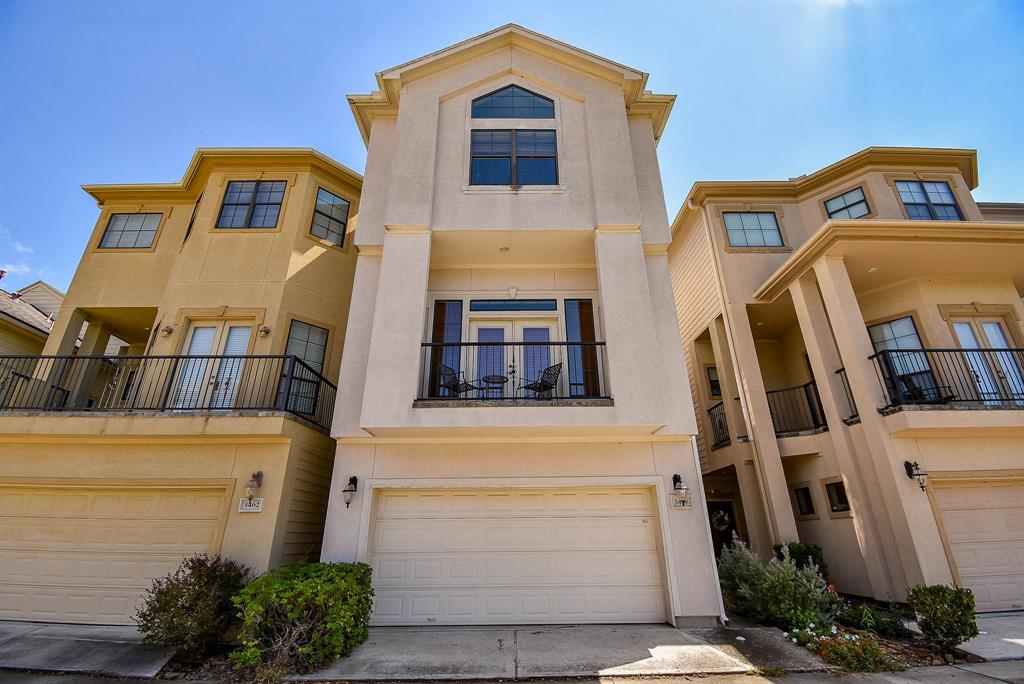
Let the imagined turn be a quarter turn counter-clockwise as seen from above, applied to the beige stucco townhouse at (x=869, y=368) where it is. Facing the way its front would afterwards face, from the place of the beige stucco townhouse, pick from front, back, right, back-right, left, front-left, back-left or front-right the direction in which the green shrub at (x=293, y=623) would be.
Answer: back-right

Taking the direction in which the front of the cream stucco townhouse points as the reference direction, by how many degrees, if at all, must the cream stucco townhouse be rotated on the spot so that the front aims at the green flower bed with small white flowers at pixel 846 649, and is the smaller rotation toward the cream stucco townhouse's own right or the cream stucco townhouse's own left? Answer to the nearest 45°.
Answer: approximately 90° to the cream stucco townhouse's own left

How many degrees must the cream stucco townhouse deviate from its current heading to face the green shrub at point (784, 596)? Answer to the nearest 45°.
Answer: approximately 90° to its left

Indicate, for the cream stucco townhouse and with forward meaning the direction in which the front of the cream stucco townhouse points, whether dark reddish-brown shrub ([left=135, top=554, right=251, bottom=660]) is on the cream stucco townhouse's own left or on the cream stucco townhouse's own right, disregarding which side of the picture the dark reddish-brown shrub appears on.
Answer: on the cream stucco townhouse's own right

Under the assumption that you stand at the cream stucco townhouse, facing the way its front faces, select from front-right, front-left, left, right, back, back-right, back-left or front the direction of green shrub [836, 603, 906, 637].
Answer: left

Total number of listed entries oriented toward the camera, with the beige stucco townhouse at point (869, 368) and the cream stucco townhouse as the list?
2

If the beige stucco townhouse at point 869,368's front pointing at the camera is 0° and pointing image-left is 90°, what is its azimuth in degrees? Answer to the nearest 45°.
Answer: approximately 0°
